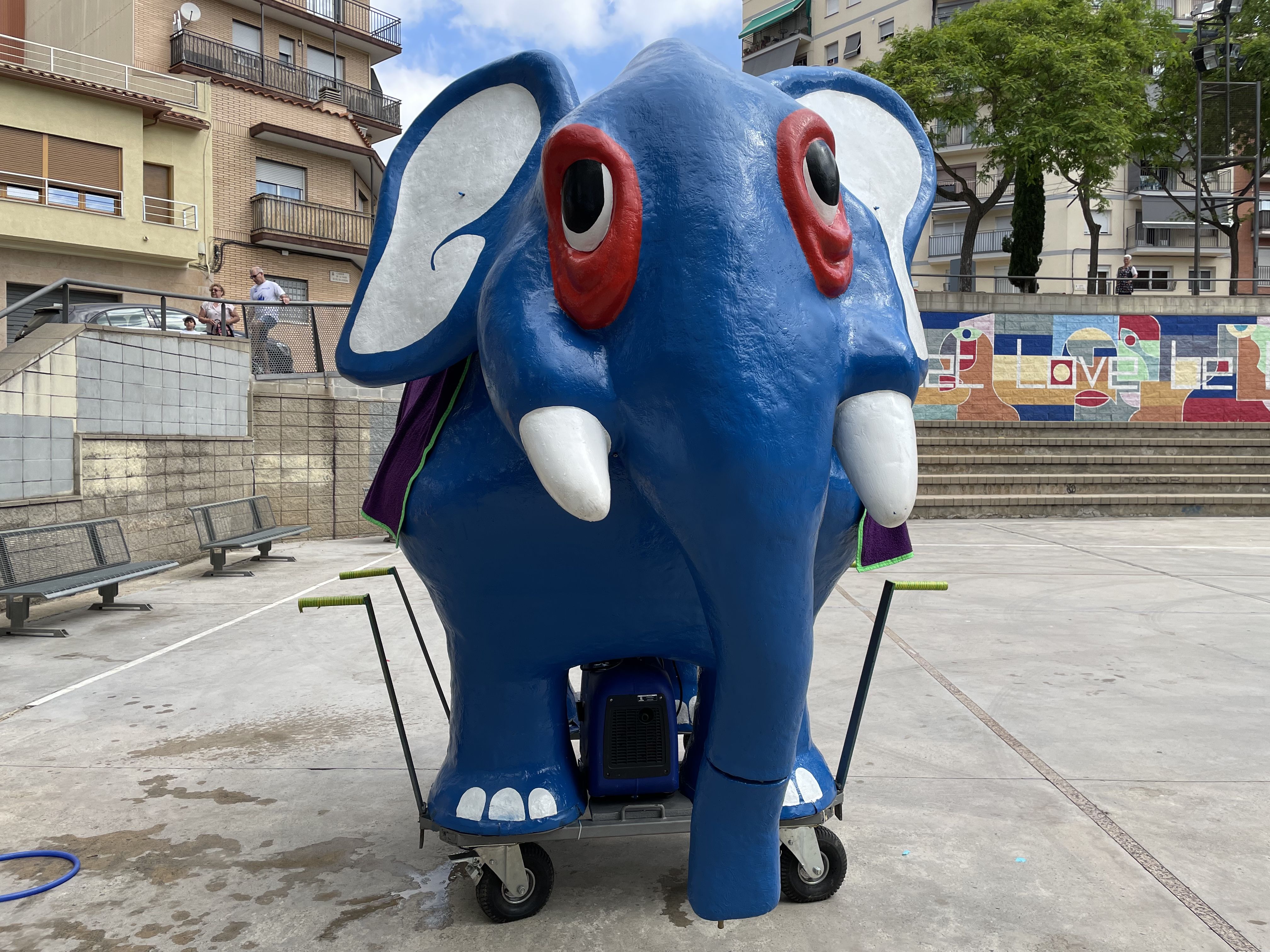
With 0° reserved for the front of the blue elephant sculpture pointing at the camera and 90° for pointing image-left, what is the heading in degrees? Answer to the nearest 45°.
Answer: approximately 0°

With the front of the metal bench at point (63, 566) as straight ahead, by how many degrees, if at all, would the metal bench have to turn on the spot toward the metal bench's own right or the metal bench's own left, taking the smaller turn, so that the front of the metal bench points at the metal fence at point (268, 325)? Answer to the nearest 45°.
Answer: approximately 90° to the metal bench's own left

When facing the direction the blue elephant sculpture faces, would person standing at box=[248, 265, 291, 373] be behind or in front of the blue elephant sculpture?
behind

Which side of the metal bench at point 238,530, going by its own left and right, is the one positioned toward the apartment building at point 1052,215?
left

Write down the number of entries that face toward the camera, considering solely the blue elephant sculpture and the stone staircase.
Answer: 2

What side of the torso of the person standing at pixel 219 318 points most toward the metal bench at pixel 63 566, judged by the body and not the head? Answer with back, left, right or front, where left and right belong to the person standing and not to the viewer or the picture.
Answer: front

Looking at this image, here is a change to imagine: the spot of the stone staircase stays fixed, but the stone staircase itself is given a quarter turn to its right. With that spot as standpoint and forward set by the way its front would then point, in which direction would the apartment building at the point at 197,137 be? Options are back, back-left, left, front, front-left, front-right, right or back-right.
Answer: front

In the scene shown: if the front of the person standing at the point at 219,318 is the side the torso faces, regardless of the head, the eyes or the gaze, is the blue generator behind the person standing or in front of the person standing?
in front

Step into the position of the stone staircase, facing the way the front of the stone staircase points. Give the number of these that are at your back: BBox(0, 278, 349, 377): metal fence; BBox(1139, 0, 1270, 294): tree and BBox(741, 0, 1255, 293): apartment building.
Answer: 2

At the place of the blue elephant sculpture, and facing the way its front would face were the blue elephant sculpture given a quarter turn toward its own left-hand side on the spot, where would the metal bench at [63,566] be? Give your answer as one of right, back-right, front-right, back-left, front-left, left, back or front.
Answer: back-left

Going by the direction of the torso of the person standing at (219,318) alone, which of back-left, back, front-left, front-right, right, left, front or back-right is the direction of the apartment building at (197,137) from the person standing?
back

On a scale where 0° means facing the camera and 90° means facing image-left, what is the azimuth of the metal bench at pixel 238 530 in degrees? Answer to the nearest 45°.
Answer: approximately 315°

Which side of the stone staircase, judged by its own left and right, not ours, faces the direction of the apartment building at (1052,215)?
back
